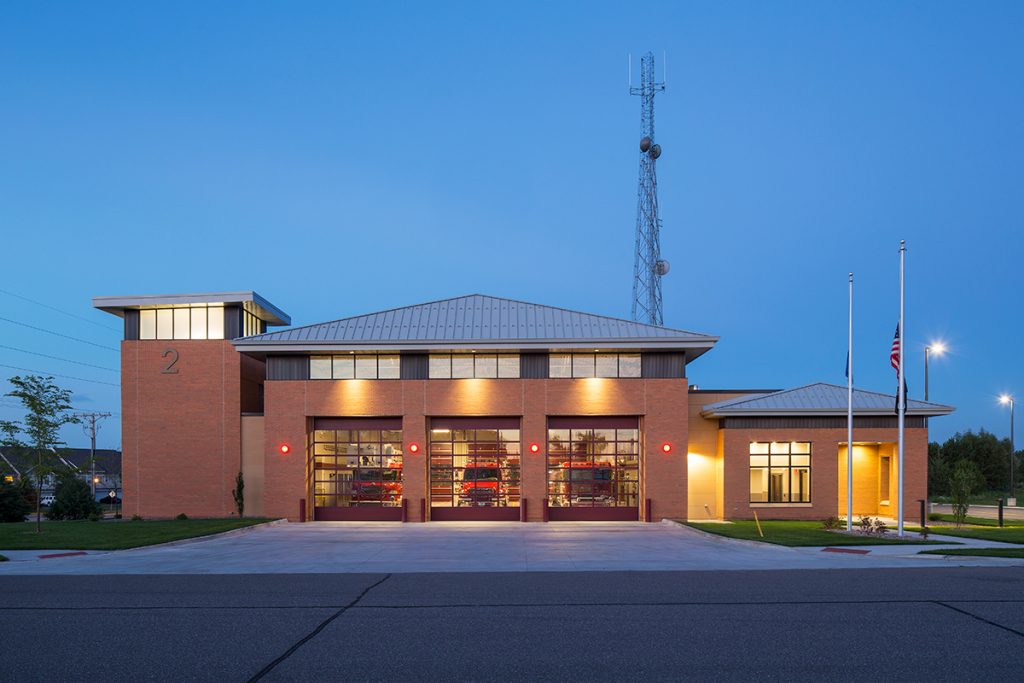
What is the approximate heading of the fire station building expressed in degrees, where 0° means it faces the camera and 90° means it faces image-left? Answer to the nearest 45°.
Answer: approximately 0°

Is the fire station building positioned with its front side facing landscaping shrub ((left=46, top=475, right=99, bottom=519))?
no

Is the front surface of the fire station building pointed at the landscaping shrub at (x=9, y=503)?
no

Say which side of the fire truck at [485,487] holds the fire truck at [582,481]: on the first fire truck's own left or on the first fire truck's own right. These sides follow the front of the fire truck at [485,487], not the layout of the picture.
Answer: on the first fire truck's own left

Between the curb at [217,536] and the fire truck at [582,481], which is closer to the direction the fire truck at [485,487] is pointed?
the curb

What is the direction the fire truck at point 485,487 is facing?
toward the camera
